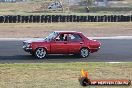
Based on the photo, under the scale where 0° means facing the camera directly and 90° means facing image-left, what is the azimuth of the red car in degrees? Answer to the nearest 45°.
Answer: approximately 90°

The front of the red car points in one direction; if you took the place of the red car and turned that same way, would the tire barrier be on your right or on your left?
on your right
